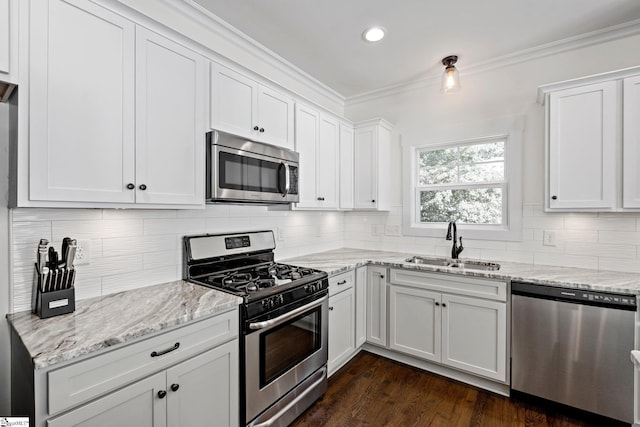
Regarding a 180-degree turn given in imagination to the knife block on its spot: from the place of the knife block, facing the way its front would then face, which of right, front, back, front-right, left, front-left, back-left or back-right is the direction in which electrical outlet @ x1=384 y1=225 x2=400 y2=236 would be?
back-right

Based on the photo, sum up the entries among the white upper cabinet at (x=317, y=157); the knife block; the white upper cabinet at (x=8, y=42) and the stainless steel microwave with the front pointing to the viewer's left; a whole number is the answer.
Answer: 0

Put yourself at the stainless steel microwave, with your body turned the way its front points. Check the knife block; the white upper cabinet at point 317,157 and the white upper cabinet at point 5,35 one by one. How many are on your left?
1

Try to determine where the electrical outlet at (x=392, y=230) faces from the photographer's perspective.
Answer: facing the viewer

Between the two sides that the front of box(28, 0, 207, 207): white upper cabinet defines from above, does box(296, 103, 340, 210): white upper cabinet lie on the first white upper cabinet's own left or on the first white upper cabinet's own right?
on the first white upper cabinet's own left

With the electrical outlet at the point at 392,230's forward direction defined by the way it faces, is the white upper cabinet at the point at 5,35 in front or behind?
in front

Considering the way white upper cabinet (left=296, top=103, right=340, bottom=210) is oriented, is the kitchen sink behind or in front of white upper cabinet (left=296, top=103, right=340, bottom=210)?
in front

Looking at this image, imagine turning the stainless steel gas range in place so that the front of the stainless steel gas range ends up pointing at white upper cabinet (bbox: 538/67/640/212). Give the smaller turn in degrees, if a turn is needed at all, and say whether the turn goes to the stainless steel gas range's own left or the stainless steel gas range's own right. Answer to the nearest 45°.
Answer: approximately 45° to the stainless steel gas range's own left

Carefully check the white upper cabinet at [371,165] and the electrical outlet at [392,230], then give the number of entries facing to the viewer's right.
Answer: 0

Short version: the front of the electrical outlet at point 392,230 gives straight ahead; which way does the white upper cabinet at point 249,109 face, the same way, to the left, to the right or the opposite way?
to the left

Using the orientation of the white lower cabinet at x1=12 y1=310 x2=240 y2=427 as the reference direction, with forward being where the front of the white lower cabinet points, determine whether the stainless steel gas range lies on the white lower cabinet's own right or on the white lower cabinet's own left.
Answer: on the white lower cabinet's own left

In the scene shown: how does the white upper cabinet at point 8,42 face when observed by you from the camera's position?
facing the viewer and to the right of the viewer
